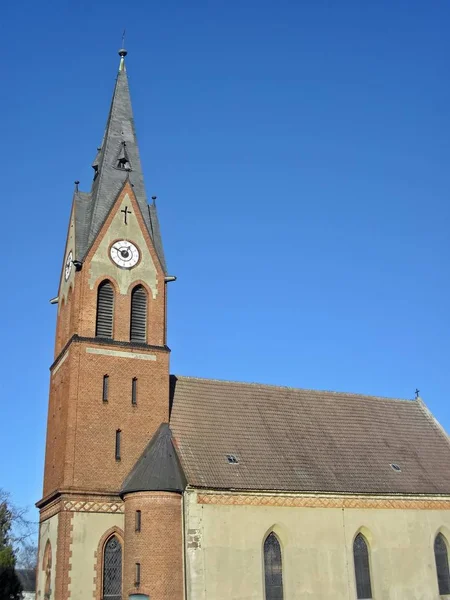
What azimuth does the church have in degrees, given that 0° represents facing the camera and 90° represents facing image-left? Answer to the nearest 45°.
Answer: approximately 90°
